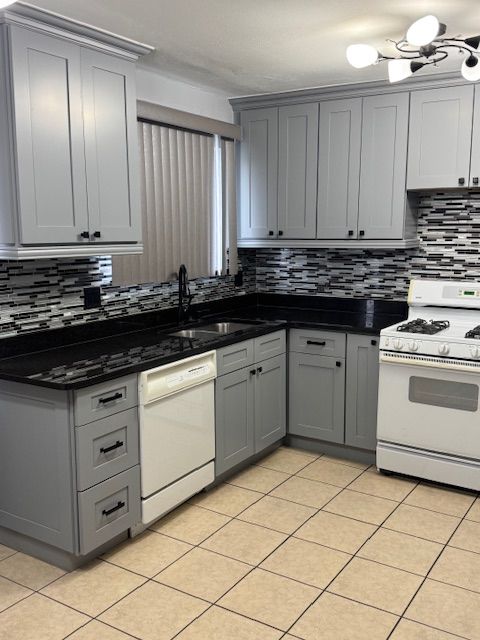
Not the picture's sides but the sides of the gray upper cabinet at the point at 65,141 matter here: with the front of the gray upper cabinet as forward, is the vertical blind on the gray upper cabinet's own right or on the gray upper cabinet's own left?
on the gray upper cabinet's own left

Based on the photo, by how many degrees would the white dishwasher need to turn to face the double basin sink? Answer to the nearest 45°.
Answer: approximately 135° to its left

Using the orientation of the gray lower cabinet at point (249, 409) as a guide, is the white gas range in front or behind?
in front

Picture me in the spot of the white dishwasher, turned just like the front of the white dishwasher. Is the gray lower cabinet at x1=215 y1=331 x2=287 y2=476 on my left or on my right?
on my left

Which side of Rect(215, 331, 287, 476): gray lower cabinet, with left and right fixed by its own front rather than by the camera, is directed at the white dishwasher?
right

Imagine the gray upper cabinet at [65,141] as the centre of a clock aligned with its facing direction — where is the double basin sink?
The double basin sink is roughly at 9 o'clock from the gray upper cabinet.
